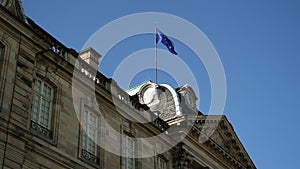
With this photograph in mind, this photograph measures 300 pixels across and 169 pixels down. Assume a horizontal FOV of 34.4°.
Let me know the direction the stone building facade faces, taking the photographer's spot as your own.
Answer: facing the viewer and to the right of the viewer
